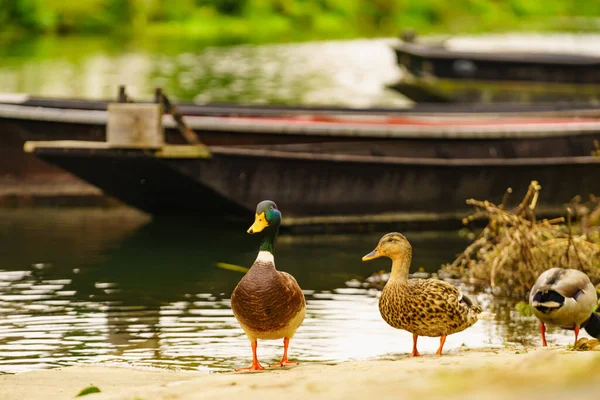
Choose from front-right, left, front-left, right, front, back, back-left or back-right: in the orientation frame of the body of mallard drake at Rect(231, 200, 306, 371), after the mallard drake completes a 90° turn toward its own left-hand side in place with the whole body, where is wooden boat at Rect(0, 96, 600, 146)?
back-left

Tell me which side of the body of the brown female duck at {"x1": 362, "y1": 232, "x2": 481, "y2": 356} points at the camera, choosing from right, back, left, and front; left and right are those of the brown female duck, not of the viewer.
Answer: left

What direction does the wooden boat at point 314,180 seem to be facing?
to the viewer's left

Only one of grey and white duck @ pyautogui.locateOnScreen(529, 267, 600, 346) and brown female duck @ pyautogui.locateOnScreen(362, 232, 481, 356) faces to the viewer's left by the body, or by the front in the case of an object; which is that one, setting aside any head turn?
brown female duck @ pyautogui.locateOnScreen(362, 232, 481, 356)

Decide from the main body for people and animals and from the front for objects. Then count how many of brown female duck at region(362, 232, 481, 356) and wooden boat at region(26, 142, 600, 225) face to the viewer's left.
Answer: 2
